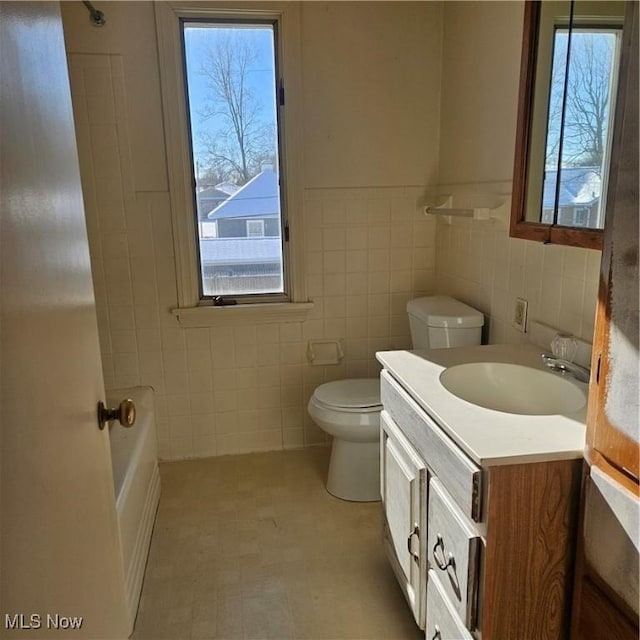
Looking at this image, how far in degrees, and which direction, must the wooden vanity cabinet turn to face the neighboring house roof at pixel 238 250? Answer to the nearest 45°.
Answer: approximately 90° to its right

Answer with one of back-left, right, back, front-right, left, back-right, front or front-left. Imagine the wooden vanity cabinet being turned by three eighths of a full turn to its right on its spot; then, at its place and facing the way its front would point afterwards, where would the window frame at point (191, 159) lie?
front-left

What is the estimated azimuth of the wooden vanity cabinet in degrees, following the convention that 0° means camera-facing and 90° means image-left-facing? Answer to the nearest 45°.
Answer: approximately 45°

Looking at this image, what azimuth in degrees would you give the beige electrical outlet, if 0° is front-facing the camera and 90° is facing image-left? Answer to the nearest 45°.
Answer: approximately 45°

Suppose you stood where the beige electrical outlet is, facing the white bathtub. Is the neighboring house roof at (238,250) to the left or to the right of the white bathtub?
right

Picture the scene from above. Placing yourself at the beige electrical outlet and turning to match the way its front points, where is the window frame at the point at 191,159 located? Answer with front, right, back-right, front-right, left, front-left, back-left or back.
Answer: front-right

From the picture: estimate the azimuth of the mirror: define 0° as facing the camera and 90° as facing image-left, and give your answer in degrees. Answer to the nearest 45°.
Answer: approximately 45°

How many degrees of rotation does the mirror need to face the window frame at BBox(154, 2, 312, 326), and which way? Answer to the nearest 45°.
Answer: approximately 45° to its right
